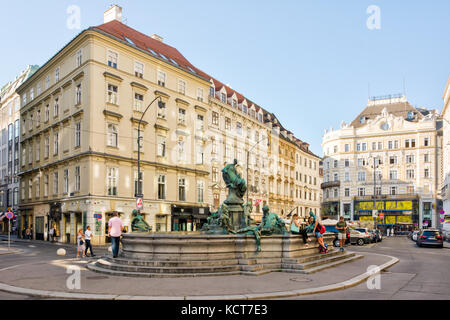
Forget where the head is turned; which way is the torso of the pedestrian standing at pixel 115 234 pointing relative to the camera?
away from the camera

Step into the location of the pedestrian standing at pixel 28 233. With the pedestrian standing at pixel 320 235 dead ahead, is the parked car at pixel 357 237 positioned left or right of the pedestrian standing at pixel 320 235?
left

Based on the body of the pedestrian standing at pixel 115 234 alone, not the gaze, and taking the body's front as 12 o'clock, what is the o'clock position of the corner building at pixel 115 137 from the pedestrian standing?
The corner building is roughly at 12 o'clock from the pedestrian standing.
